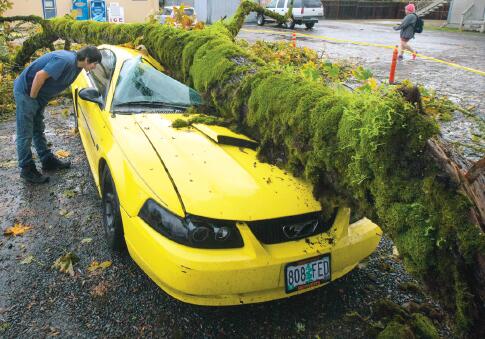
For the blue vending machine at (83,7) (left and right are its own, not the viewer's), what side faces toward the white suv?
left

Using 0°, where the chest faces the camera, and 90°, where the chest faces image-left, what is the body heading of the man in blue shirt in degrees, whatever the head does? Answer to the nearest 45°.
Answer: approximately 270°

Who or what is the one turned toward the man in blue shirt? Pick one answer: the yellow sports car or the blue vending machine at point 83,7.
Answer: the blue vending machine

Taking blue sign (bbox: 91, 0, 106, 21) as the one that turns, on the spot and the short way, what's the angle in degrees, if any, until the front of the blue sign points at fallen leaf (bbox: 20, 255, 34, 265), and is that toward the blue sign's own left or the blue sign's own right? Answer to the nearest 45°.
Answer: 0° — it already faces it

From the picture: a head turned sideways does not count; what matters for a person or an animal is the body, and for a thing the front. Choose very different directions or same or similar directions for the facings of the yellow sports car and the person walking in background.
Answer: very different directions

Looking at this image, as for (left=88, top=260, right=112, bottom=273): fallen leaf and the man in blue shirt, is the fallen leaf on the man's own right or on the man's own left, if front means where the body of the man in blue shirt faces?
on the man's own right

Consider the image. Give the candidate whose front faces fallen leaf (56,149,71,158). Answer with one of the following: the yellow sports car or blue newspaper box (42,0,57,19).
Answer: the blue newspaper box

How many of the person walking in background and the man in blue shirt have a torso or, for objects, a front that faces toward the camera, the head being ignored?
0

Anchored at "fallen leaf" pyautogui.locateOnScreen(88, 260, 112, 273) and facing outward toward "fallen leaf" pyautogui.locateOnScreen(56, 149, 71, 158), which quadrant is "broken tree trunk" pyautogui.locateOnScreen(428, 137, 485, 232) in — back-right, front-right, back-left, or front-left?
back-right

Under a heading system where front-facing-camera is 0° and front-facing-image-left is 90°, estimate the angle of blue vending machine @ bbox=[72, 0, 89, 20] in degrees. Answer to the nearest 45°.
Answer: approximately 0°
